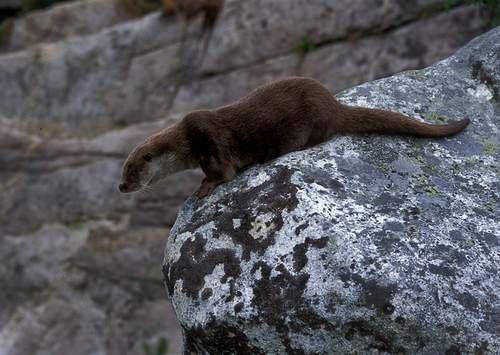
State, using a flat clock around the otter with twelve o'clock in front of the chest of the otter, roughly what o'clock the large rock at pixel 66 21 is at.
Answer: The large rock is roughly at 2 o'clock from the otter.

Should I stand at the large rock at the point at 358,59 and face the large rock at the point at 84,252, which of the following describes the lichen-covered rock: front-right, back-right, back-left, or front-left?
front-left

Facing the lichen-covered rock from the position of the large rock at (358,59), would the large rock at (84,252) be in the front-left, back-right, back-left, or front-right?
front-right

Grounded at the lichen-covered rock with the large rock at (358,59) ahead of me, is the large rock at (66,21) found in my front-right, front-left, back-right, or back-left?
front-left

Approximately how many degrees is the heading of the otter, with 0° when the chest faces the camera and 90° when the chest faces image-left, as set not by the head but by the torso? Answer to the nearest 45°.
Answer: approximately 90°

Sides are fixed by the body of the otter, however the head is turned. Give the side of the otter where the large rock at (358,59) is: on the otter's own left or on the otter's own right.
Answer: on the otter's own right
